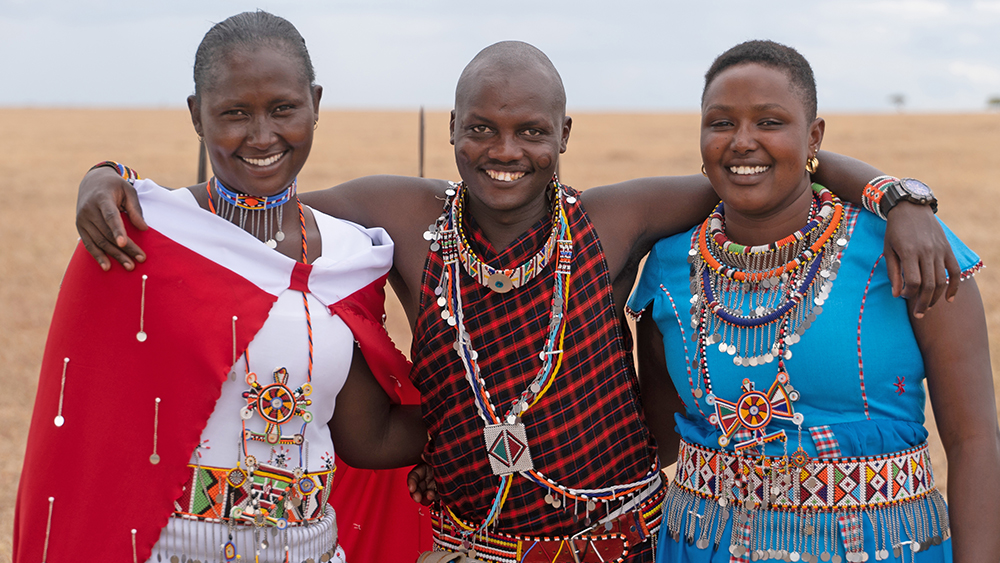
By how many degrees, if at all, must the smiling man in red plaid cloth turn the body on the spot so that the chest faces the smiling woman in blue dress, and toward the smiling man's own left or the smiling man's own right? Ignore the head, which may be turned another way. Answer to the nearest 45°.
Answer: approximately 90° to the smiling man's own left

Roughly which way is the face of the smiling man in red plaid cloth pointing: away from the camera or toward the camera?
toward the camera

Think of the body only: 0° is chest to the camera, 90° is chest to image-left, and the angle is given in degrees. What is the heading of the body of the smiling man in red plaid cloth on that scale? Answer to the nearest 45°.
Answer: approximately 0°

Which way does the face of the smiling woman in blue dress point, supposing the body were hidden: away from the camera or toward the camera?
toward the camera
